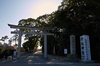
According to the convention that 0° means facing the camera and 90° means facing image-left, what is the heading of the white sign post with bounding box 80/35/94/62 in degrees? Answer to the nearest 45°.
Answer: approximately 0°
